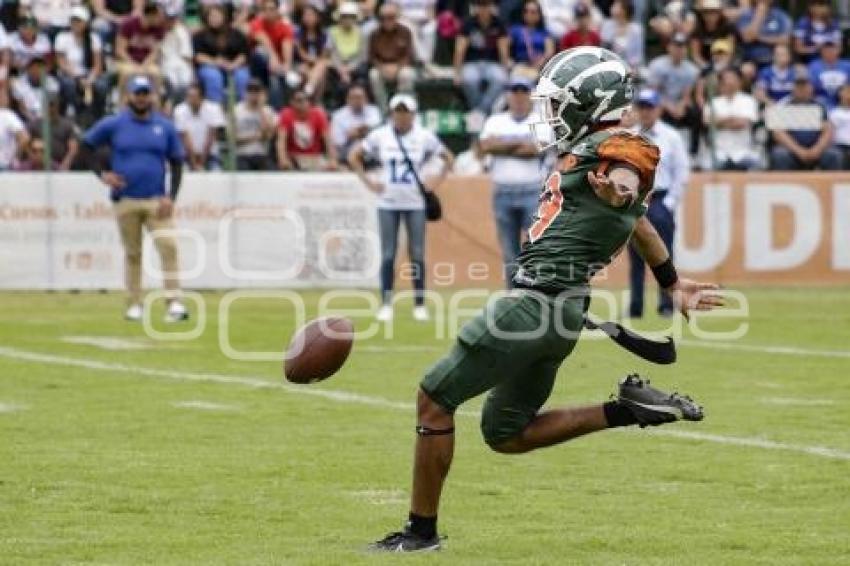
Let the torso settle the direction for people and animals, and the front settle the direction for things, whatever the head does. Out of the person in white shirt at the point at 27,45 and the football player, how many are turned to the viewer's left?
1

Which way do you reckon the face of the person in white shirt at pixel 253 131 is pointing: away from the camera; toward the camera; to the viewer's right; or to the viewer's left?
toward the camera

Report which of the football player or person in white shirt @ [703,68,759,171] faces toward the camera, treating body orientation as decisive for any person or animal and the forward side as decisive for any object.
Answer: the person in white shirt

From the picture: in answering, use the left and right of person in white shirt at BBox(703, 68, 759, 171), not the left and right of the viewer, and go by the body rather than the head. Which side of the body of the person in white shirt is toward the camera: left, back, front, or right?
front

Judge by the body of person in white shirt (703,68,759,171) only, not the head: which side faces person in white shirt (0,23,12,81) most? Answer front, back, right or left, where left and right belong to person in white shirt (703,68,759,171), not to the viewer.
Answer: right

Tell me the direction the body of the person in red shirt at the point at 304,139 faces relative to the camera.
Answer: toward the camera

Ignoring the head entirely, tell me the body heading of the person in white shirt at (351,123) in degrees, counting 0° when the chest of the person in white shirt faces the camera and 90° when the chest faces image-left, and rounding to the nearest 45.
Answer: approximately 0°

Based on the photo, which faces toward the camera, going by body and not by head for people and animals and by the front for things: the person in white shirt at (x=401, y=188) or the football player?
the person in white shirt

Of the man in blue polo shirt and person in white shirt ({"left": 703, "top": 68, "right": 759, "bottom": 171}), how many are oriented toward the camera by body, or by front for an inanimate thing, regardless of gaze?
2

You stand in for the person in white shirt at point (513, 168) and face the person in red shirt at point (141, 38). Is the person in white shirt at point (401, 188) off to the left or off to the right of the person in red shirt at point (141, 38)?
left

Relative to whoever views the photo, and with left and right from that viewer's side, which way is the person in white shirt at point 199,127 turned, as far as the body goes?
facing the viewer
